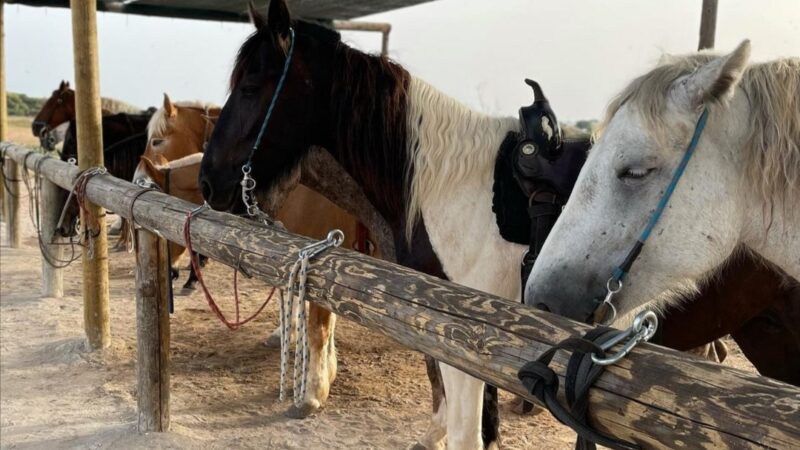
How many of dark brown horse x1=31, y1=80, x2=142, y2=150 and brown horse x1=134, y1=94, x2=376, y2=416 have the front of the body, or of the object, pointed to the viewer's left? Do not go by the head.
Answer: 2

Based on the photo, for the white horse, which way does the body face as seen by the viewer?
to the viewer's left

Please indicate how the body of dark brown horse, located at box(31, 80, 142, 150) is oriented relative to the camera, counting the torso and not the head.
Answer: to the viewer's left

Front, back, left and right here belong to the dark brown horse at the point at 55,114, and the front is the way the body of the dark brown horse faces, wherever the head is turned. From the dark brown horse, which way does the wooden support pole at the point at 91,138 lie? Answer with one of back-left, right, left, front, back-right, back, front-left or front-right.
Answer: left

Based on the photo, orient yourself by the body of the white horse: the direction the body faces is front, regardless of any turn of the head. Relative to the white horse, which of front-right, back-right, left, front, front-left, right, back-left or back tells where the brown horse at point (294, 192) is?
front-right

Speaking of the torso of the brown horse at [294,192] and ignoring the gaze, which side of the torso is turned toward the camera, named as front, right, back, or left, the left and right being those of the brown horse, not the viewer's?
left
